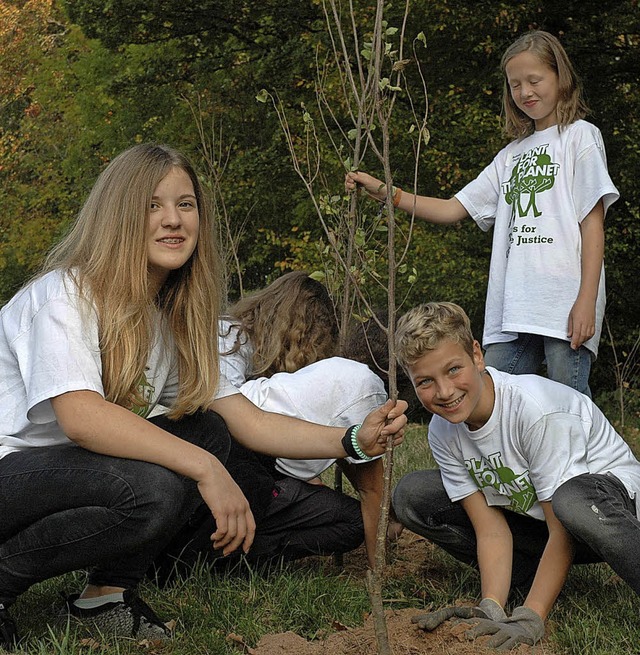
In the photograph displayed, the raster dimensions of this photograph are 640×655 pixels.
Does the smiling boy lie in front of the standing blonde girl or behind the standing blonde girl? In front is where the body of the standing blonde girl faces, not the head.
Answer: in front

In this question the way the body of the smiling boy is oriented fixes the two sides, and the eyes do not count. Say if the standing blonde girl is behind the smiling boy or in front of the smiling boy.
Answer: behind

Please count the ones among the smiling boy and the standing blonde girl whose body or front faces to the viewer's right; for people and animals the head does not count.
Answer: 0

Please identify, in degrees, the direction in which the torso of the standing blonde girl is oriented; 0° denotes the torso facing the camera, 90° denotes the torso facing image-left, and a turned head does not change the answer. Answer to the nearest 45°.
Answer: approximately 45°

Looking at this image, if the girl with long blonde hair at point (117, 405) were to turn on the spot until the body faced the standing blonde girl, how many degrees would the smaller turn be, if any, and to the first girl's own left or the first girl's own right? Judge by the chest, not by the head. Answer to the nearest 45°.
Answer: approximately 90° to the first girl's own left

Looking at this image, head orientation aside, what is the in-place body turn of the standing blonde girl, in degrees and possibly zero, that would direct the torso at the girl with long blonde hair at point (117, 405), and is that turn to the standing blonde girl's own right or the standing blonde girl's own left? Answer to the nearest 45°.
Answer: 0° — they already face them

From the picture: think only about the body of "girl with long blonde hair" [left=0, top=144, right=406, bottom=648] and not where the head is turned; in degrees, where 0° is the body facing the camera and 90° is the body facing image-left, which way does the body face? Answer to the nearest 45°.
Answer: approximately 315°

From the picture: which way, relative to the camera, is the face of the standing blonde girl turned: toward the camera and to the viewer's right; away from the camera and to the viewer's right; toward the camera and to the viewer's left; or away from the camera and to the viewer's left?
toward the camera and to the viewer's left
